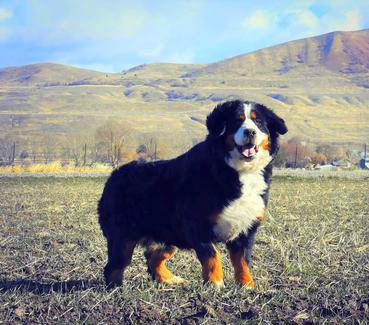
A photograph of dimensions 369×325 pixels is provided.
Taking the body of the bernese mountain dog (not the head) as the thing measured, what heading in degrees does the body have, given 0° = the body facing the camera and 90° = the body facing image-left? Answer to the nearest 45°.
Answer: approximately 315°
